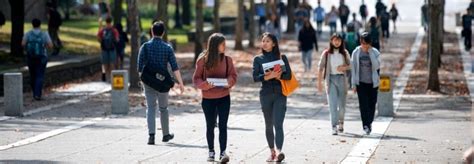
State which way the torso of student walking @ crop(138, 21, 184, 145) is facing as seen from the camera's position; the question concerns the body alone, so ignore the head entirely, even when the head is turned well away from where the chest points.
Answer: away from the camera

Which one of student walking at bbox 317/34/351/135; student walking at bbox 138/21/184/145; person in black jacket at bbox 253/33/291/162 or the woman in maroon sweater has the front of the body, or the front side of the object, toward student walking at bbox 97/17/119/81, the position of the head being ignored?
student walking at bbox 138/21/184/145

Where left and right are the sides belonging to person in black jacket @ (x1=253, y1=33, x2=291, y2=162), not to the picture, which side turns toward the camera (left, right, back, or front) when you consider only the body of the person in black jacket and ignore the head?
front

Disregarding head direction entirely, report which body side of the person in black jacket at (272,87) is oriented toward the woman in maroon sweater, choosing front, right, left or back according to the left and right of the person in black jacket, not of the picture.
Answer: right

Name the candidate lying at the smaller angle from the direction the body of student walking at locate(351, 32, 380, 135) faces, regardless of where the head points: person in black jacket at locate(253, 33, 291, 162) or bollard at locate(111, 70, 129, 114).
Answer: the person in black jacket

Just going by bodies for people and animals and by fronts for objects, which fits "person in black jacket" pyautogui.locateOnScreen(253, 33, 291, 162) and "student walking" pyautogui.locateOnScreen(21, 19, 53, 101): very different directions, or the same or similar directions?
very different directions

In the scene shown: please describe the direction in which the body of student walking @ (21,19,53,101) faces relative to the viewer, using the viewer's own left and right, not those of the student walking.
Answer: facing away from the viewer

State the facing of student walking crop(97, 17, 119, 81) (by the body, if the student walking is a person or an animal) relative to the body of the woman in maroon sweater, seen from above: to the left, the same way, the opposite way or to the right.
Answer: the opposite way

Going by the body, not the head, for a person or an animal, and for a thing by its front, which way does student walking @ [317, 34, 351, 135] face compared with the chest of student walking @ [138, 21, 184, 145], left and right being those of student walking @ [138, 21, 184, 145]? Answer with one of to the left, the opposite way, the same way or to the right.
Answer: the opposite way

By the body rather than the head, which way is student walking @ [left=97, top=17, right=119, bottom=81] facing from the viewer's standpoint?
away from the camera

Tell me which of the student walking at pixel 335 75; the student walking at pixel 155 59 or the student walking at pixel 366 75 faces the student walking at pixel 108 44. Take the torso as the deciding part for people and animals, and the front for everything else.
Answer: the student walking at pixel 155 59

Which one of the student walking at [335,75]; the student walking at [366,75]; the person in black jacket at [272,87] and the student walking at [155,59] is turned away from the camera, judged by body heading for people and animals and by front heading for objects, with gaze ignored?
the student walking at [155,59]
